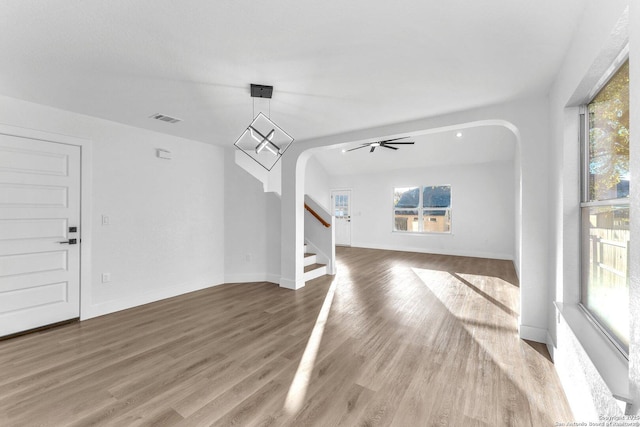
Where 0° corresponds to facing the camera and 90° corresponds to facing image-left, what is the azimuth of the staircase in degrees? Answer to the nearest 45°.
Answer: approximately 315°

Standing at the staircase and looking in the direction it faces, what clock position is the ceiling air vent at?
The ceiling air vent is roughly at 3 o'clock from the staircase.

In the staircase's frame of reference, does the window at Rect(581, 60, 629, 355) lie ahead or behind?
ahead

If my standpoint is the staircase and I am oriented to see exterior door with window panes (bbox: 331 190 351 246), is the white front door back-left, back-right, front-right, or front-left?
back-left

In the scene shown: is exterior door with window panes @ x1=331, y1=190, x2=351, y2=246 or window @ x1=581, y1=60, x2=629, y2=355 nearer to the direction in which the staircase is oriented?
the window

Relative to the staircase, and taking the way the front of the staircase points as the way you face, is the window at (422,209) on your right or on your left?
on your left

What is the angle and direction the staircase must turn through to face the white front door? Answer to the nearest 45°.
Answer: approximately 90° to its right

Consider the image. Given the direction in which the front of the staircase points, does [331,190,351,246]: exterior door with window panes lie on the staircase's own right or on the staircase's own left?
on the staircase's own left

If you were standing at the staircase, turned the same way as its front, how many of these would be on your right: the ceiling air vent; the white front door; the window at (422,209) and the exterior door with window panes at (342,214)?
2

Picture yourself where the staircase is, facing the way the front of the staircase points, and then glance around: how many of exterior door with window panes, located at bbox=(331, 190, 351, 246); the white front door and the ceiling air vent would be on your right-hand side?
2
